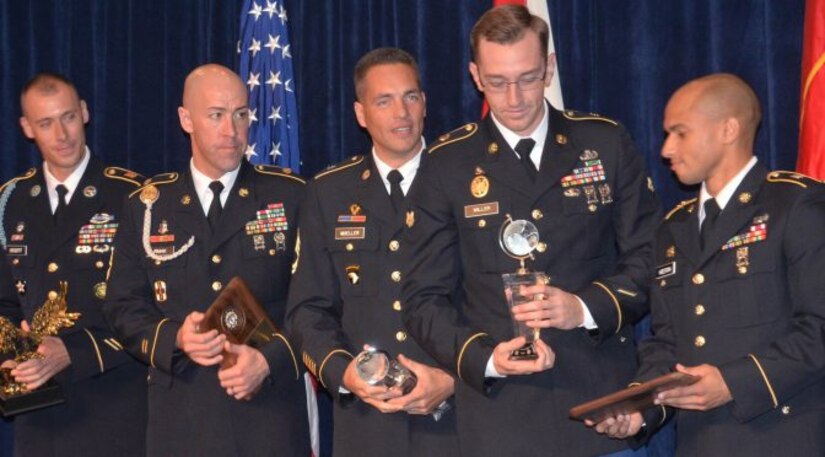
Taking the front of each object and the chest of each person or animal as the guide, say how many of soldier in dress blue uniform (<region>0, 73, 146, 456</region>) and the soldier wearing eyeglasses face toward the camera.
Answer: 2

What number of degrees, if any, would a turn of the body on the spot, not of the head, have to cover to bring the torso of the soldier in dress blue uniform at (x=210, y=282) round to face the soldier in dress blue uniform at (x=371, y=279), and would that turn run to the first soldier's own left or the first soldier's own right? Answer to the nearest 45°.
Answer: approximately 45° to the first soldier's own left

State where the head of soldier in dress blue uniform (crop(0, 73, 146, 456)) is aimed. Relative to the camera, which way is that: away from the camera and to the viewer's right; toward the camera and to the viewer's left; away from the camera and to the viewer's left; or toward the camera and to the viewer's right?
toward the camera and to the viewer's right

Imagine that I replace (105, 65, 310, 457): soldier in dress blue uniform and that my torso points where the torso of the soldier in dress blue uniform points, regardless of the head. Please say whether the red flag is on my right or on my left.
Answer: on my left

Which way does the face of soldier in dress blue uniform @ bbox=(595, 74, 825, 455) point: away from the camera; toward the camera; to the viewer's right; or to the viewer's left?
to the viewer's left

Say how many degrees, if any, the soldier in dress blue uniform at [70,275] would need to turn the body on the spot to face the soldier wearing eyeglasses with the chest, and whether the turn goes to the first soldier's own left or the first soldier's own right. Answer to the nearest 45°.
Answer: approximately 45° to the first soldier's own left

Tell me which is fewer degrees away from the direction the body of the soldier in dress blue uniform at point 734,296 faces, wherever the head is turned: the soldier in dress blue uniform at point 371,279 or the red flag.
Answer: the soldier in dress blue uniform

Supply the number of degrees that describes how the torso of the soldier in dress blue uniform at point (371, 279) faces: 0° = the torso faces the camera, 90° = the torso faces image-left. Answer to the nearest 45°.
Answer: approximately 315°

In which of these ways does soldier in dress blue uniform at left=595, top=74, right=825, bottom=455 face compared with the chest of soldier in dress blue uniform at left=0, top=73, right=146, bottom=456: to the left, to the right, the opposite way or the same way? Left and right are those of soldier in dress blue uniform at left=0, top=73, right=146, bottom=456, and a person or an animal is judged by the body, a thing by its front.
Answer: to the right

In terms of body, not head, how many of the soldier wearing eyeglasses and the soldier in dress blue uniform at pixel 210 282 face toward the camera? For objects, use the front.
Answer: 2
